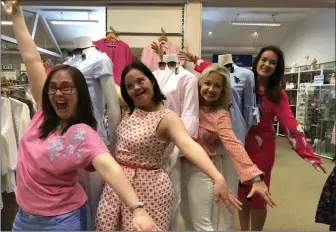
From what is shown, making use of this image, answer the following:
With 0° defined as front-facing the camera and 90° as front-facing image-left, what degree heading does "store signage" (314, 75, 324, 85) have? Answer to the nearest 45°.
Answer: approximately 0°

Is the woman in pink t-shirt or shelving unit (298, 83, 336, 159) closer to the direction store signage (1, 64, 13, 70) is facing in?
the woman in pink t-shirt

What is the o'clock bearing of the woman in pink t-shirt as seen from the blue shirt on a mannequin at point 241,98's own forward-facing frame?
The woman in pink t-shirt is roughly at 12 o'clock from the blue shirt on a mannequin.
